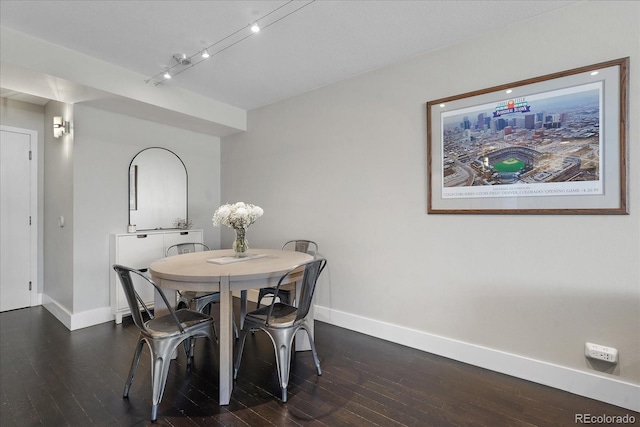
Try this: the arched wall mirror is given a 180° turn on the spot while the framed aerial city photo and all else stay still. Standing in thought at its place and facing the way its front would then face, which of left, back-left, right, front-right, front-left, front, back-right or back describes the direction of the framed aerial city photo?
back-right

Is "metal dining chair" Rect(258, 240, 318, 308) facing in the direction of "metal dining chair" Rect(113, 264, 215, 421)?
yes

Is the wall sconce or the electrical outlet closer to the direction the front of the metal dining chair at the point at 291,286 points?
the wall sconce

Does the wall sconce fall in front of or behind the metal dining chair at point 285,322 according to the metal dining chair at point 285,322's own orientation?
in front

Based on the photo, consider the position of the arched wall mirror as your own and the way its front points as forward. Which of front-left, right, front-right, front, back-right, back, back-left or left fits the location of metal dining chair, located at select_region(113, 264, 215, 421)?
front

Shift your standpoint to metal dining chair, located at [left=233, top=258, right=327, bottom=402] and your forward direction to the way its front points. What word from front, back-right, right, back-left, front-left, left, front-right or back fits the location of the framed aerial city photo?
back-right

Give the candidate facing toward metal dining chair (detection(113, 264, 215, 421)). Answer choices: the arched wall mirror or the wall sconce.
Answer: the arched wall mirror

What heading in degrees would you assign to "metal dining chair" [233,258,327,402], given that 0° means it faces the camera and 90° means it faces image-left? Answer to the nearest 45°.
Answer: approximately 135°

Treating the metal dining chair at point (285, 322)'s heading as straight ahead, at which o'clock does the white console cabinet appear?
The white console cabinet is roughly at 12 o'clock from the metal dining chair.

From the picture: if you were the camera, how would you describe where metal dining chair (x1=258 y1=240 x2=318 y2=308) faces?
facing the viewer and to the left of the viewer

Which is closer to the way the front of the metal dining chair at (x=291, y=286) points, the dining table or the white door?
the dining table

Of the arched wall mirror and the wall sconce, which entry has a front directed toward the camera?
the arched wall mirror

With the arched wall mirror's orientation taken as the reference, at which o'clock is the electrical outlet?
The electrical outlet is roughly at 11 o'clock from the arched wall mirror.

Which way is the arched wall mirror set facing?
toward the camera
